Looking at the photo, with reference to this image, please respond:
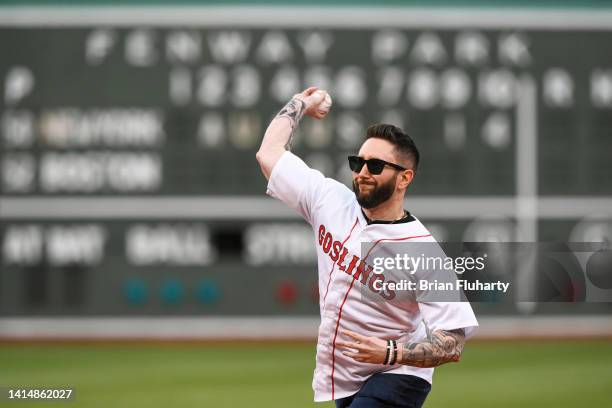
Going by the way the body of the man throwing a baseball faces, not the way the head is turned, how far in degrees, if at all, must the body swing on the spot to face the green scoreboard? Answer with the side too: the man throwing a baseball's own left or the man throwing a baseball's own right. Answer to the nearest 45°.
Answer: approximately 135° to the man throwing a baseball's own right

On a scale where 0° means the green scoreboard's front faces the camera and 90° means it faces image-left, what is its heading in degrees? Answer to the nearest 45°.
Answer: approximately 0°

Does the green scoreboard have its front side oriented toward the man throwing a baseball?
yes
